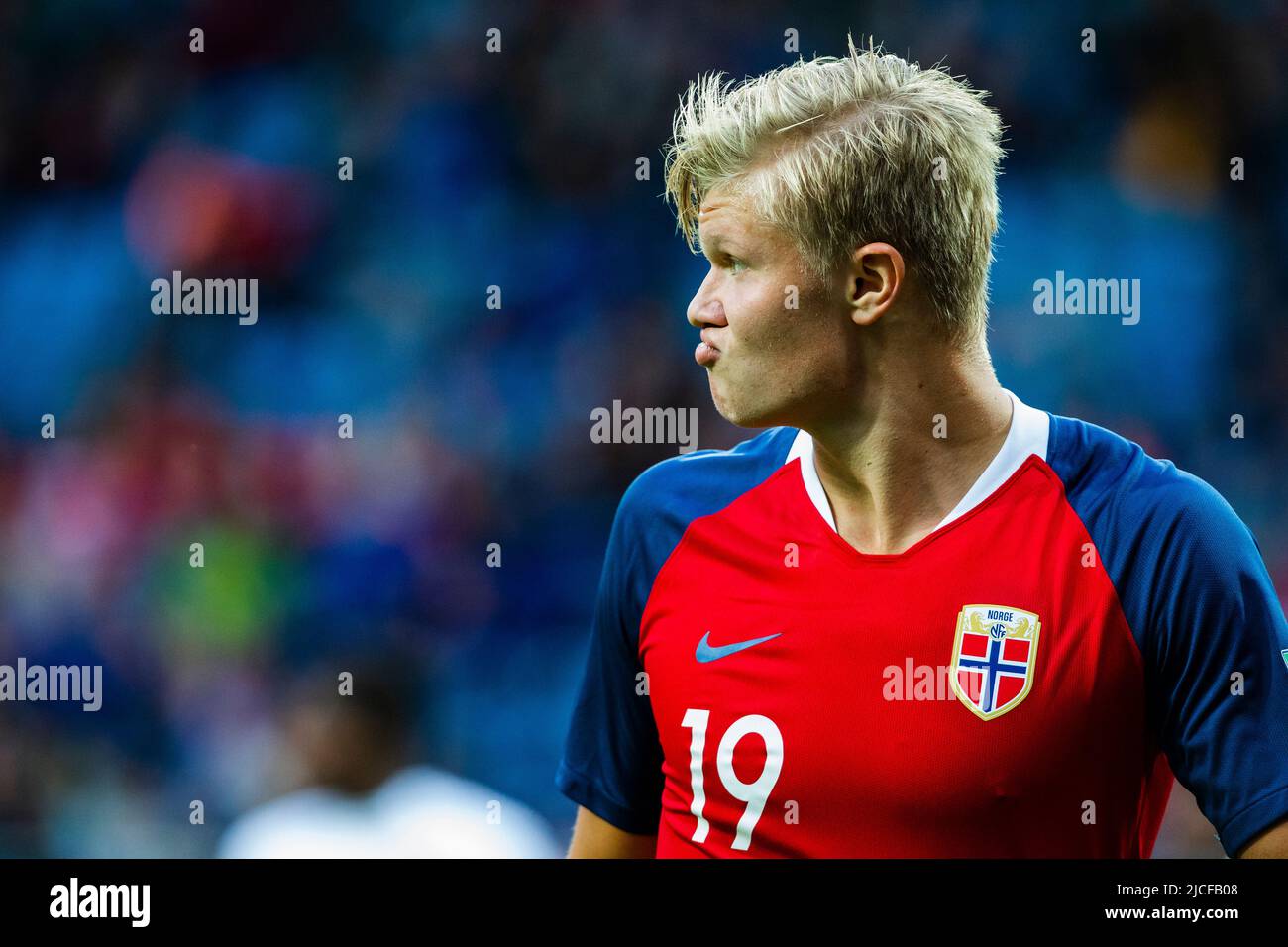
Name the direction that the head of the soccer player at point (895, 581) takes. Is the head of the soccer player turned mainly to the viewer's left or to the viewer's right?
to the viewer's left

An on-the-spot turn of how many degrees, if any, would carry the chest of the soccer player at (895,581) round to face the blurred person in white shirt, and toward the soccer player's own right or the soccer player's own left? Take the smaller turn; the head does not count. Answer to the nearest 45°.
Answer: approximately 135° to the soccer player's own right

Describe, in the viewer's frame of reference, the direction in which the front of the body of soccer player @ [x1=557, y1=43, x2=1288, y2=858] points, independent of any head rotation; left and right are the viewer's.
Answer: facing the viewer
